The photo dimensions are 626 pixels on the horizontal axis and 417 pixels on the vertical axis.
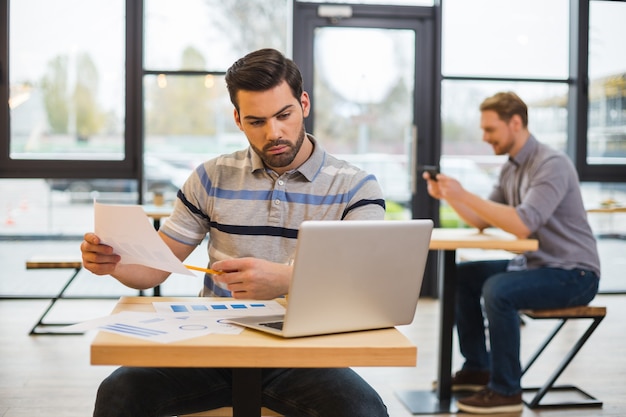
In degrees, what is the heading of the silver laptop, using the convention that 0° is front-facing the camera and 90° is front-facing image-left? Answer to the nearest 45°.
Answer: approximately 135°

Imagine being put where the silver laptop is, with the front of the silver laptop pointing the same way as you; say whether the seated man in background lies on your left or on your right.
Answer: on your right

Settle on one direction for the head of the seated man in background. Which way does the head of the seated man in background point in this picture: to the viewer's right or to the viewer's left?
to the viewer's left

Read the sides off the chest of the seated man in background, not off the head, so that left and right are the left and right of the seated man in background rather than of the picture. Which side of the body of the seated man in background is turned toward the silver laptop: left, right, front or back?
left

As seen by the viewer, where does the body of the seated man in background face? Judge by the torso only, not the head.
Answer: to the viewer's left

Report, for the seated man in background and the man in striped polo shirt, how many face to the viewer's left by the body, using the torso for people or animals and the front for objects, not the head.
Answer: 1

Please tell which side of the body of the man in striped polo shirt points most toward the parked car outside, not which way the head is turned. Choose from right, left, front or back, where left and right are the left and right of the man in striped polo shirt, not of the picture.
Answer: back

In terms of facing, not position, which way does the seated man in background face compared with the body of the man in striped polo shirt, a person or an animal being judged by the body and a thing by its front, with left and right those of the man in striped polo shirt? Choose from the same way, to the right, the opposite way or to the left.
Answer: to the right

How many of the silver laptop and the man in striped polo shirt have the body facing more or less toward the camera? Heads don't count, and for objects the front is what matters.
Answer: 1

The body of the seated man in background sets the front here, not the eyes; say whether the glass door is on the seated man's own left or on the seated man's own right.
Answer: on the seated man's own right
